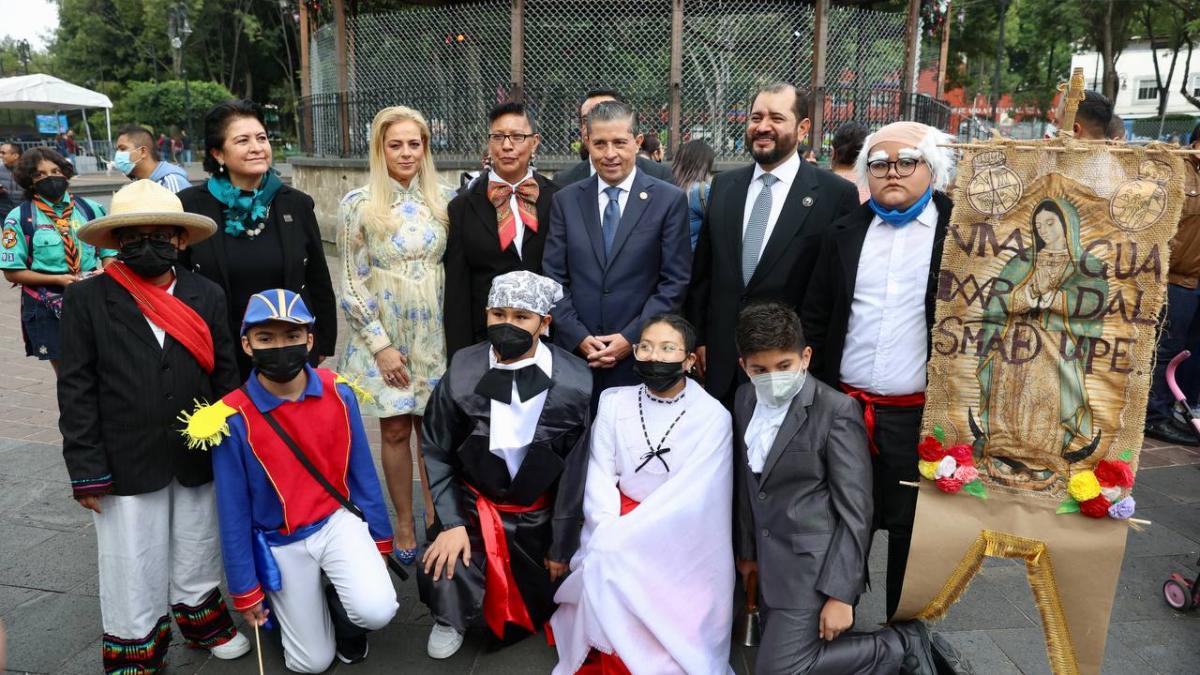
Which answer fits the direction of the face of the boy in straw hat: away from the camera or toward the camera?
toward the camera

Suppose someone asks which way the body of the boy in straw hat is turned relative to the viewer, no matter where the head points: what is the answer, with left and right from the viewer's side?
facing the viewer

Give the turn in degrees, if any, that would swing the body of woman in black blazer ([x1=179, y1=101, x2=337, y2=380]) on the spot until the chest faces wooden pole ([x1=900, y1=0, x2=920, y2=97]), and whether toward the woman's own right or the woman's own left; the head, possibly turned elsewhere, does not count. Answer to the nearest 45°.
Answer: approximately 135° to the woman's own left

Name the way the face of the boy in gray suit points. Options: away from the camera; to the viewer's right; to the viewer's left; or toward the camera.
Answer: toward the camera

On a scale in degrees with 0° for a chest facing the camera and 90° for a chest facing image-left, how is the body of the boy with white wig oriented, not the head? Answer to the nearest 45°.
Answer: approximately 0°

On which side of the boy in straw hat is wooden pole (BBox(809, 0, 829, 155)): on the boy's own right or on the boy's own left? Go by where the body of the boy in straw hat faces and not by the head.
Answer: on the boy's own left

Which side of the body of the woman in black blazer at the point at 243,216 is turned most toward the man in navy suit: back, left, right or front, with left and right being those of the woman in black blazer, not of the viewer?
left

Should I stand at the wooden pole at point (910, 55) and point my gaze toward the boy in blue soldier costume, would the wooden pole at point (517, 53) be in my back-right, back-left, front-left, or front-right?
front-right

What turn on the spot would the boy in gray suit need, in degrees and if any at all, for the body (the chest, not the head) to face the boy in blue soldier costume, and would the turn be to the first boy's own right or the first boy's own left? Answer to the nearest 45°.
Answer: approximately 45° to the first boy's own right

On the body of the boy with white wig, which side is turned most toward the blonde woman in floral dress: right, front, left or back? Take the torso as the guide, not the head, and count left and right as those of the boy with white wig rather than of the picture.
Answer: right

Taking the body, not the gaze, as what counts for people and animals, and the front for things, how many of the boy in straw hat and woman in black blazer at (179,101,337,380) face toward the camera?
2

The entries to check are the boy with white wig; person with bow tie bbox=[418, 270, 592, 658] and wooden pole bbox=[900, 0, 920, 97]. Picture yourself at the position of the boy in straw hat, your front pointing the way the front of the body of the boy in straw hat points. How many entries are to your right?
0

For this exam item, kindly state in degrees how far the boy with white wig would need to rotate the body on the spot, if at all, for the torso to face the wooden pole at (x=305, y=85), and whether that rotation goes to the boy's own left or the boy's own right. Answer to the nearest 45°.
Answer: approximately 135° to the boy's own right

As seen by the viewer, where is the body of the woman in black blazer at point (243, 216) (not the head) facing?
toward the camera

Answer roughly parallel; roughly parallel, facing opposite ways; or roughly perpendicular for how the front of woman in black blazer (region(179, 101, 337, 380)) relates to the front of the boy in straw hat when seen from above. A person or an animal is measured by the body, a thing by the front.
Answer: roughly parallel

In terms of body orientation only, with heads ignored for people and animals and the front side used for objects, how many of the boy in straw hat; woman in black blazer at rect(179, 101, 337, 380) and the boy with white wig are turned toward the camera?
3
